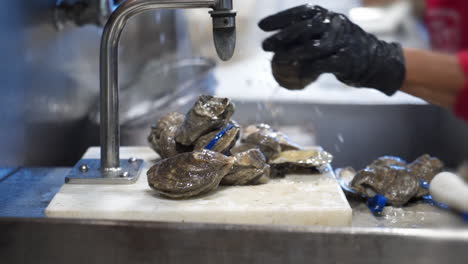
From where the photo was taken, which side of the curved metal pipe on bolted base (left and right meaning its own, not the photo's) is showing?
right

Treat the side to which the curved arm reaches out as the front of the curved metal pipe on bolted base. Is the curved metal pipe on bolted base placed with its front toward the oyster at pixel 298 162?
yes

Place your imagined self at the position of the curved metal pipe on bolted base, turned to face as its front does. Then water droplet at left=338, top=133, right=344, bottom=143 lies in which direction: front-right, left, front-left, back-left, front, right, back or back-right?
front-left

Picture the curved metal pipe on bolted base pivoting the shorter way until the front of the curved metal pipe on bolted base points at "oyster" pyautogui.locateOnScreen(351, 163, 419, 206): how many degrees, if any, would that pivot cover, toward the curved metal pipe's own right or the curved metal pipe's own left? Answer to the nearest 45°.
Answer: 0° — it already faces it

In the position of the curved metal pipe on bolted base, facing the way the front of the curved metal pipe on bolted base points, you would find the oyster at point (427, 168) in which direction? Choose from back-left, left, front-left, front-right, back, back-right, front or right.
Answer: front

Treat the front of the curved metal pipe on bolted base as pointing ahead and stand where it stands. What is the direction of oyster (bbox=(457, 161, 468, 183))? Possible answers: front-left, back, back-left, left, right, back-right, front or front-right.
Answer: front-right

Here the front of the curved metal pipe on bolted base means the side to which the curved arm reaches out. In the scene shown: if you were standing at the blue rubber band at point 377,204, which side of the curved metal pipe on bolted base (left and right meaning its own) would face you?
front
